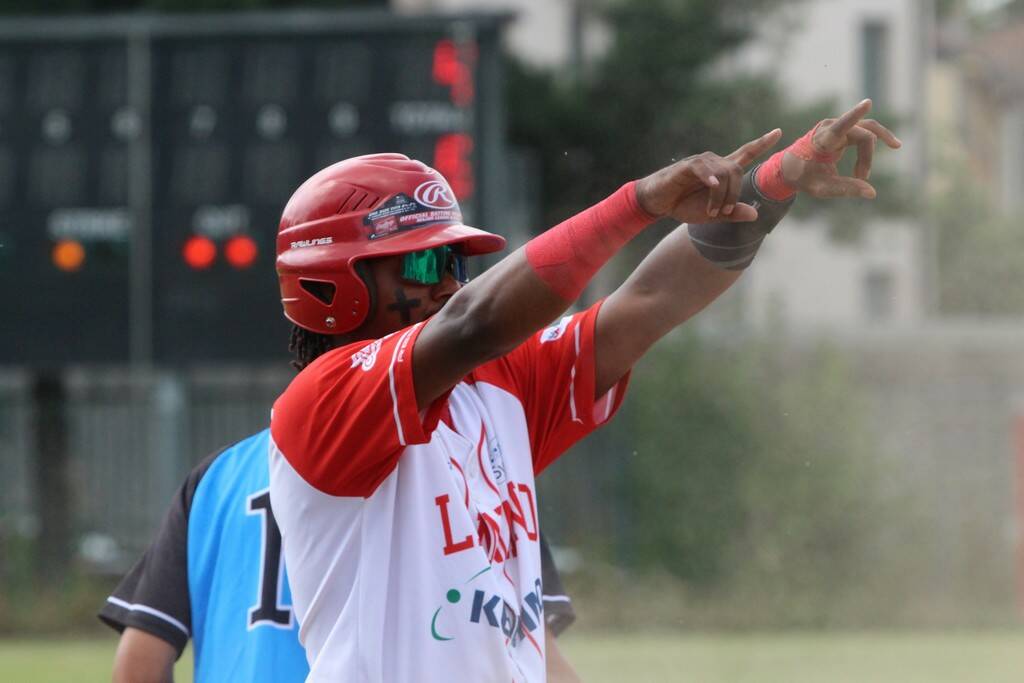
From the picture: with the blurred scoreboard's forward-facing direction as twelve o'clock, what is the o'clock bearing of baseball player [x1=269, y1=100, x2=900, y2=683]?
The baseball player is roughly at 12 o'clock from the blurred scoreboard.

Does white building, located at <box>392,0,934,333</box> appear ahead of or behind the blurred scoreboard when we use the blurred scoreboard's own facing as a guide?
behind

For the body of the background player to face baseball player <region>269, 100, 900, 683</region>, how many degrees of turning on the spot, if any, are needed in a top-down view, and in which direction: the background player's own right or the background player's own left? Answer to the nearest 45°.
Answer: approximately 135° to the background player's own right

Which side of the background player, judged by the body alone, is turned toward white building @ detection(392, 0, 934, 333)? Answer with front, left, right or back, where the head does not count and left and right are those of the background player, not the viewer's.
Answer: front

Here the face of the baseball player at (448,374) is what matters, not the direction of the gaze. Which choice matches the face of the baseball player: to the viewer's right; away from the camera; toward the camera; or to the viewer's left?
to the viewer's right

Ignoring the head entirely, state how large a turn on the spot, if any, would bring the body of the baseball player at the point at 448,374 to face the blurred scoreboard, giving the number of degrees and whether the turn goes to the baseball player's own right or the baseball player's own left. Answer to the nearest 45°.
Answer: approximately 135° to the baseball player's own left

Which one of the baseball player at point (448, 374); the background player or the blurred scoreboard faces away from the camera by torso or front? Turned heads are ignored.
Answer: the background player

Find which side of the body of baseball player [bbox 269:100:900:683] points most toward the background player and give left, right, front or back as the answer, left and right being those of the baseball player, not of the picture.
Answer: back

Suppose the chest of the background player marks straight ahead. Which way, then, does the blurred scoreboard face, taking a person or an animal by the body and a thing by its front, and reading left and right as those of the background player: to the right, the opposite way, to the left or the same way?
the opposite way

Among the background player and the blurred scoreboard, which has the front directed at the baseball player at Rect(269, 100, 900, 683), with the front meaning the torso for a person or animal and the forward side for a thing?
the blurred scoreboard

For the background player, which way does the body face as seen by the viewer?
away from the camera

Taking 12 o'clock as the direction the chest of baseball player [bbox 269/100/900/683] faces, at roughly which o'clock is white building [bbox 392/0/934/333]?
The white building is roughly at 8 o'clock from the baseball player.

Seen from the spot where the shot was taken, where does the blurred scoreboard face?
facing the viewer

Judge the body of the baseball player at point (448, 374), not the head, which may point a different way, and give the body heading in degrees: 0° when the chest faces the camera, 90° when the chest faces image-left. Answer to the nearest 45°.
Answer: approximately 315°

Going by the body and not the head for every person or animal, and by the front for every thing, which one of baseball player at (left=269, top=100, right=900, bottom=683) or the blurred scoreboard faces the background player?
the blurred scoreboard
